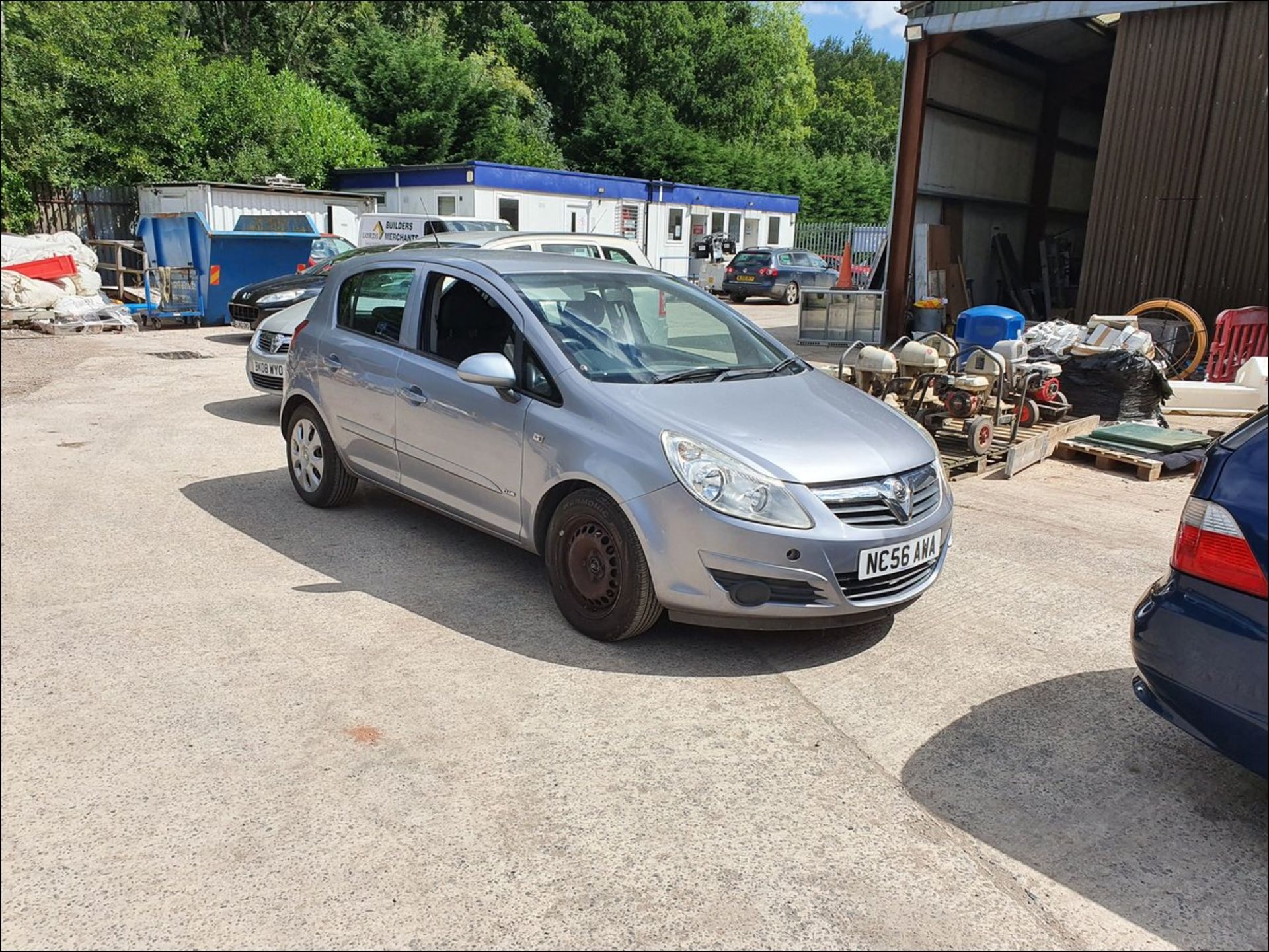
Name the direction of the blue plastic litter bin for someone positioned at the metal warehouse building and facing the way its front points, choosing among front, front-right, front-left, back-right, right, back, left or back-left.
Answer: front-left

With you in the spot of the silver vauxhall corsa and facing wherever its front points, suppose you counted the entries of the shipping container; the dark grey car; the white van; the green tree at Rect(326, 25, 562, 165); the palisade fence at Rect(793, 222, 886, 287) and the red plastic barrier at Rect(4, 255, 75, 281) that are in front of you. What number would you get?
0

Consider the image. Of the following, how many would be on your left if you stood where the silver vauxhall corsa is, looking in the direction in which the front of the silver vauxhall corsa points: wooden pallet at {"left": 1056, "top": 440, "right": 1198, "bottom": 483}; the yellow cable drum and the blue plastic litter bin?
3

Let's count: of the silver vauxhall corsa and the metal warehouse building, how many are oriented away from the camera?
0

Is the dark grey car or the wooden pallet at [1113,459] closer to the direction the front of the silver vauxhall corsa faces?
the wooden pallet

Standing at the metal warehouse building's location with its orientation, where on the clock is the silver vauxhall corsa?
The silver vauxhall corsa is roughly at 11 o'clock from the metal warehouse building.

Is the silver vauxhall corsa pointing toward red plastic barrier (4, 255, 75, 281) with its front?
no

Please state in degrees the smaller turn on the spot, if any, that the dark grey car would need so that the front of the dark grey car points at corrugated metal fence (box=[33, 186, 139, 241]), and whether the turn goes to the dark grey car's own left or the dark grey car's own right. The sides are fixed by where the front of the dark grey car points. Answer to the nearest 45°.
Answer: approximately 135° to the dark grey car's own left

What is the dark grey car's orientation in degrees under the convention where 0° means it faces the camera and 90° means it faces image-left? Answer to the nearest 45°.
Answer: approximately 225°

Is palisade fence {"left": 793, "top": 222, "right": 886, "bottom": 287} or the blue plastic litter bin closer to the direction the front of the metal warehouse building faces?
the blue plastic litter bin

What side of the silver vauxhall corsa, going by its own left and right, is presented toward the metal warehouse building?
left

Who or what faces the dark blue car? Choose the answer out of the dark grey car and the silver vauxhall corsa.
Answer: the silver vauxhall corsa

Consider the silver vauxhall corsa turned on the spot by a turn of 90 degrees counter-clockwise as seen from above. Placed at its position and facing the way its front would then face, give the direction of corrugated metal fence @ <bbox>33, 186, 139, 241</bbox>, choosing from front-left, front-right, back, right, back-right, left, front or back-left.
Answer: left

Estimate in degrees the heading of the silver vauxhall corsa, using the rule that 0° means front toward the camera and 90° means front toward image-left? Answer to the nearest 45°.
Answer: approximately 315°

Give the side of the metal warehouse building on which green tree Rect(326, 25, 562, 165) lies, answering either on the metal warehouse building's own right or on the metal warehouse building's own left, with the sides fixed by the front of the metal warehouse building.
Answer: on the metal warehouse building's own right

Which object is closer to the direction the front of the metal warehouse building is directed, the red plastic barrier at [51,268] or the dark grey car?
the red plastic barrier

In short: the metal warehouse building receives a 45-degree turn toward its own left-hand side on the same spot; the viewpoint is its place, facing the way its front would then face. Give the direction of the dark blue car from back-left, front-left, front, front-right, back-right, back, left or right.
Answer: front
